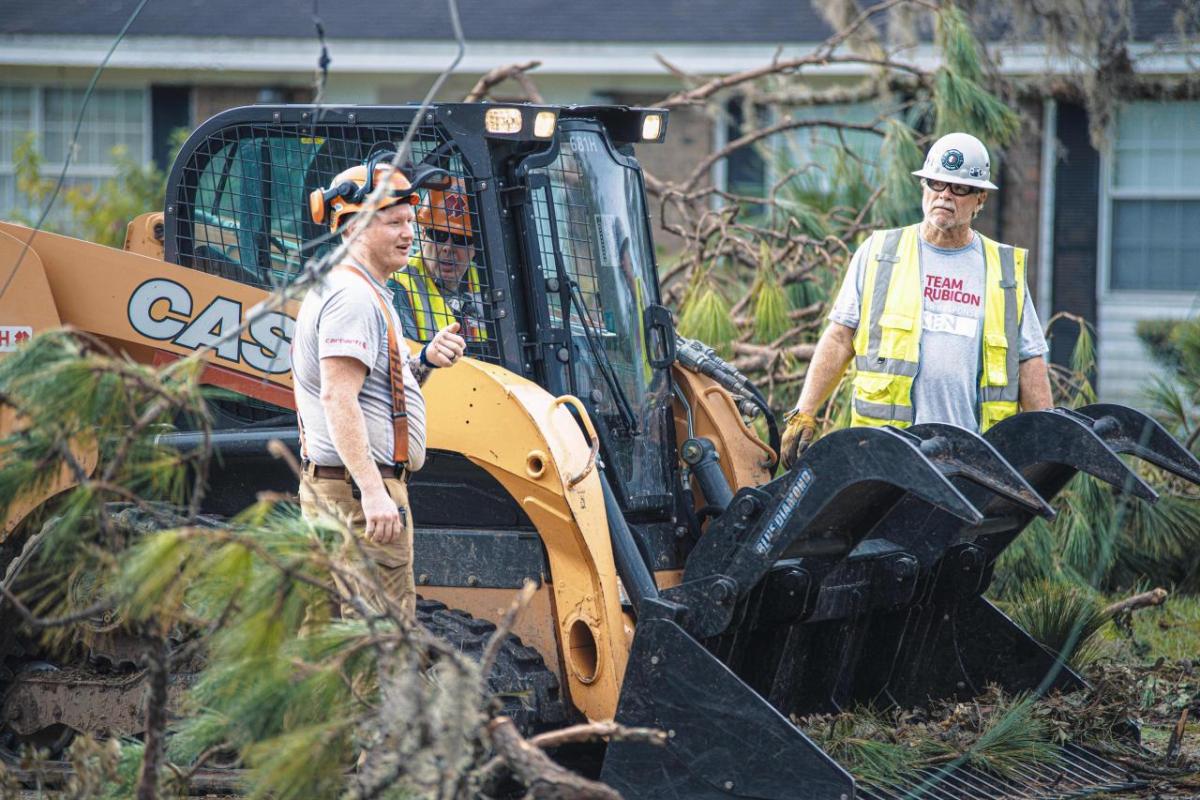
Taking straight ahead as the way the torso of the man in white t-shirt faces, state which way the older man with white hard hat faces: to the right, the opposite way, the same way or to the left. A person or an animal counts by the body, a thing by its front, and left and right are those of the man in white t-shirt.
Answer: to the right

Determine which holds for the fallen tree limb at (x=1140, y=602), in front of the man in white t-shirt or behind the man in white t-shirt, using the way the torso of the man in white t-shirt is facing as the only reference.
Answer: in front

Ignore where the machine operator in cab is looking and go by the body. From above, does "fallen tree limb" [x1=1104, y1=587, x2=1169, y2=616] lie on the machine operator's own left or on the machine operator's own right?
on the machine operator's own left

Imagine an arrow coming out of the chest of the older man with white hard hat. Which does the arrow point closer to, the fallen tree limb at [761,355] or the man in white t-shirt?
the man in white t-shirt

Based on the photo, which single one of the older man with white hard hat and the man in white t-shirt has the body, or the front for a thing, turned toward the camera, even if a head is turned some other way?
the older man with white hard hat

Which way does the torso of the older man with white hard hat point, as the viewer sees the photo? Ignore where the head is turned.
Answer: toward the camera

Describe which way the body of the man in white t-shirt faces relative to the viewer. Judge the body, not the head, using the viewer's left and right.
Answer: facing to the right of the viewer

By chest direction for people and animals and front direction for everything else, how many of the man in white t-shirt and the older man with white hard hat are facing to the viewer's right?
1

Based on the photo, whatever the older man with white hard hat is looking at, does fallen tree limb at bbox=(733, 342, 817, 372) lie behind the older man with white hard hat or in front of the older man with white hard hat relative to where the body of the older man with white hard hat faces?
behind

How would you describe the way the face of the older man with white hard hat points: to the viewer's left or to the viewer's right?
to the viewer's left

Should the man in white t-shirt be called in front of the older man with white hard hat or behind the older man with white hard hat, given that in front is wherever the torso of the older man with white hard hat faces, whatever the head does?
in front

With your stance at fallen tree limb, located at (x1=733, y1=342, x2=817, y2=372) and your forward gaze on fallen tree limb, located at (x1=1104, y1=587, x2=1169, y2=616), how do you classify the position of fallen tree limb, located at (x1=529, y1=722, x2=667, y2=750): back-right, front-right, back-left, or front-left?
front-right
